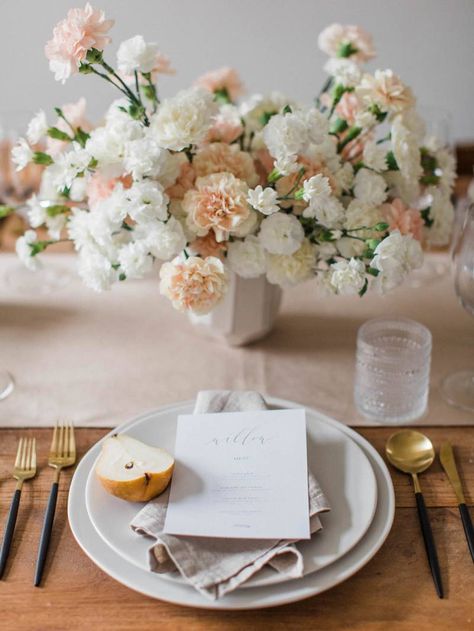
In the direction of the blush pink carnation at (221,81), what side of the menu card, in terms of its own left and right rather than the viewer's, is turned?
back

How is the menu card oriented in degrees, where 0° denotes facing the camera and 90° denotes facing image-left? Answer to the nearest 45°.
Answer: approximately 0°
